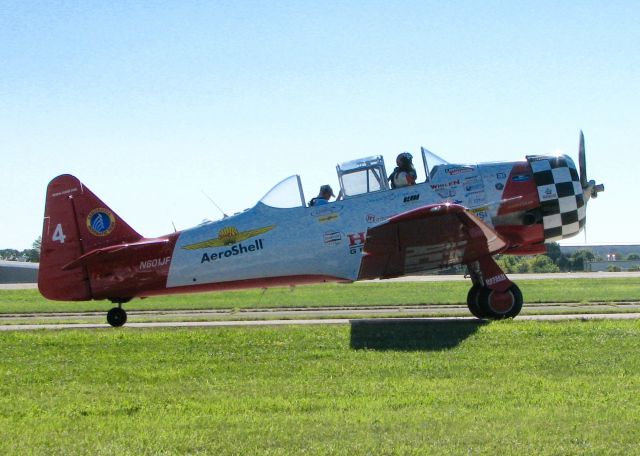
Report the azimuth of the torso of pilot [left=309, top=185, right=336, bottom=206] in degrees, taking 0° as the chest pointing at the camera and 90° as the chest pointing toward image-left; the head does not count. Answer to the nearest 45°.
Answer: approximately 270°

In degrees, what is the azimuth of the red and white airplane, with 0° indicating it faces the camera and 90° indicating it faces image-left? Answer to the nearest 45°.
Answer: approximately 270°
